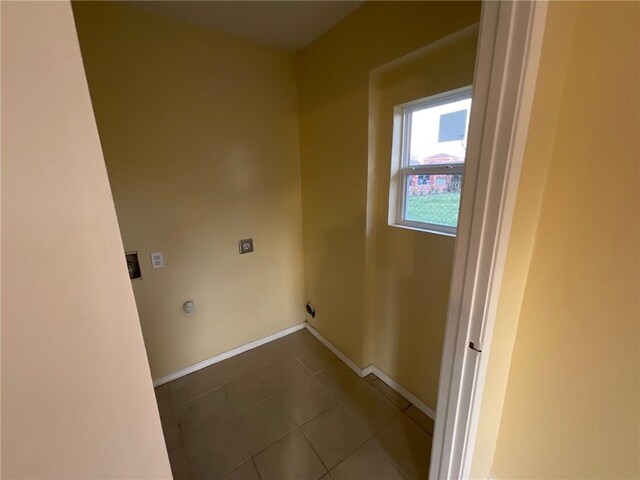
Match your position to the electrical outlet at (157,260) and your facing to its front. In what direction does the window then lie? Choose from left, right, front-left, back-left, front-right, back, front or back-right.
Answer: front-left

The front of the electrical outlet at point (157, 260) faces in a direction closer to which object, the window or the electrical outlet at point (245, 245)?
the window

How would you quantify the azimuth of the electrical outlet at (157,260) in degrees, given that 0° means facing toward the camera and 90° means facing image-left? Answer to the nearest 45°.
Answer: approximately 0°

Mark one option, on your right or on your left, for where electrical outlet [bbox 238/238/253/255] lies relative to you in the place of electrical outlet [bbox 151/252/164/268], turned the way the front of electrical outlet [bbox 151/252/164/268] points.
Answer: on your left

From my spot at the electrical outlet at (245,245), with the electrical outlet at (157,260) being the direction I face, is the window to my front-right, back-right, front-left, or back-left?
back-left
